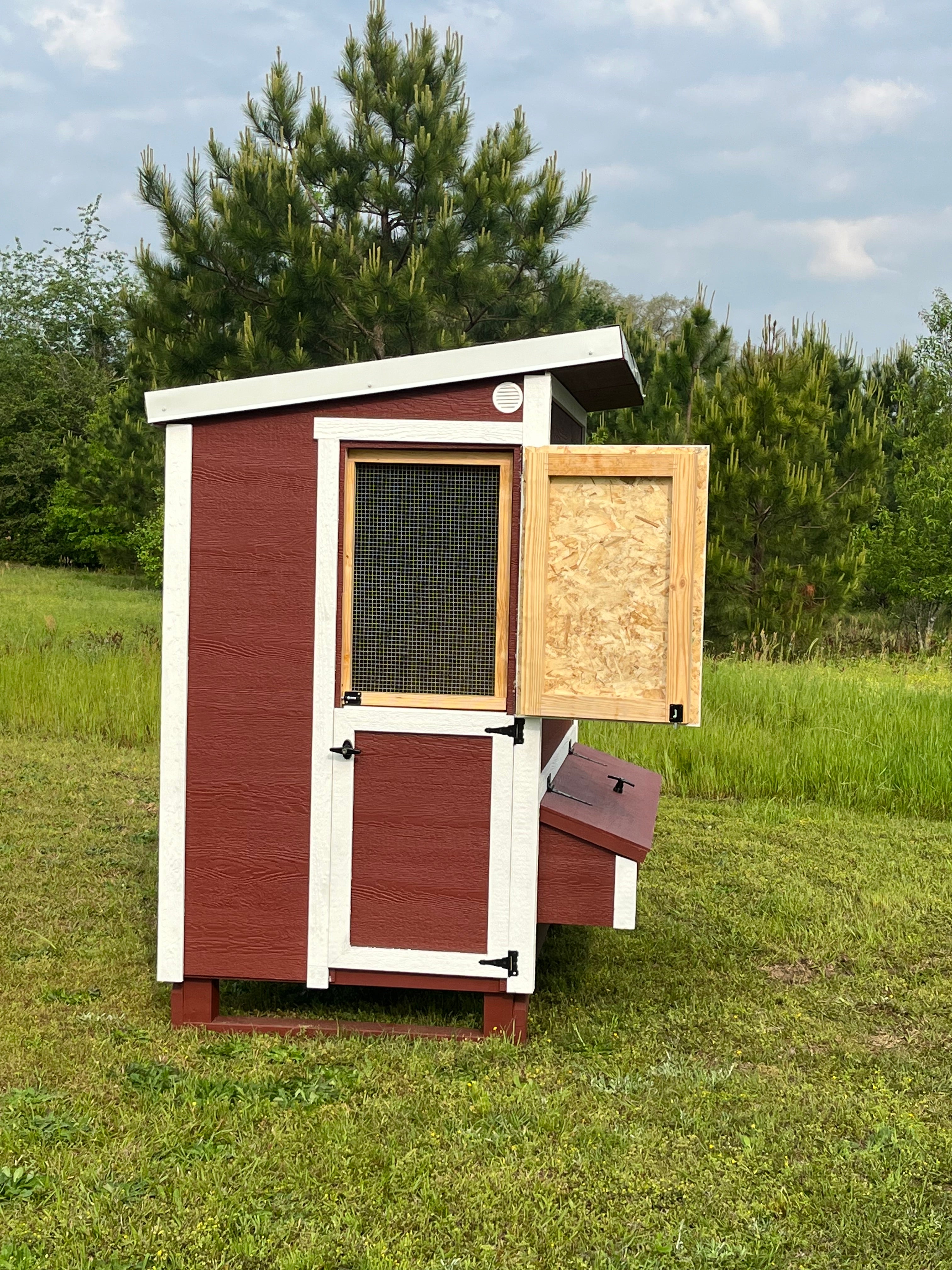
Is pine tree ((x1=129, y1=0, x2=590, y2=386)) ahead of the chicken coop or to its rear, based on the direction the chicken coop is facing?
to the rear

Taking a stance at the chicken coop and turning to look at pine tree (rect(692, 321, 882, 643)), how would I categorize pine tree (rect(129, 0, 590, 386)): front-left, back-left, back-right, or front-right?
front-left

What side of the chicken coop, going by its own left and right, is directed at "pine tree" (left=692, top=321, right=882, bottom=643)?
back

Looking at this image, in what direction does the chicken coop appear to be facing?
toward the camera

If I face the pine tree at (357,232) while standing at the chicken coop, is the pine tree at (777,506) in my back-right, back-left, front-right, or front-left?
front-right
